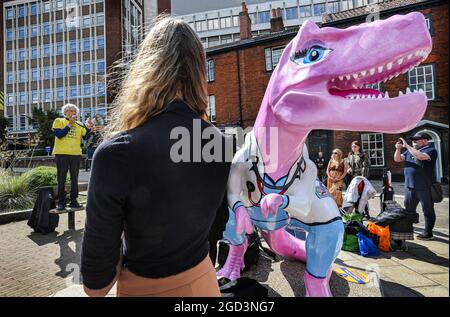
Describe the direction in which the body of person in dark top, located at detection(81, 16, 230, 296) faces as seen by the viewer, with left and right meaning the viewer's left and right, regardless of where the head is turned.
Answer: facing away from the viewer

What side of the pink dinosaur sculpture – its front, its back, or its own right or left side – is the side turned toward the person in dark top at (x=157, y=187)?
front

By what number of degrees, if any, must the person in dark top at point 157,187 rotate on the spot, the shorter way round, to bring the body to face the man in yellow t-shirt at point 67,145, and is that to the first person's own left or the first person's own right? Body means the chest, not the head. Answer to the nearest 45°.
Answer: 0° — they already face them

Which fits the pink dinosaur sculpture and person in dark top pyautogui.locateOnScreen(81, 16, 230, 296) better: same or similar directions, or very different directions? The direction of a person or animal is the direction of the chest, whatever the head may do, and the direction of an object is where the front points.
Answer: very different directions

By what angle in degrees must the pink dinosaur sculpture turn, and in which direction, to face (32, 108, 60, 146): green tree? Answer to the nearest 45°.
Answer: approximately 180°

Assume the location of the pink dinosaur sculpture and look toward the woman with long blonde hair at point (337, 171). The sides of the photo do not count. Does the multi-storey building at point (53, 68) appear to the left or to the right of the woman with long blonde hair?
left

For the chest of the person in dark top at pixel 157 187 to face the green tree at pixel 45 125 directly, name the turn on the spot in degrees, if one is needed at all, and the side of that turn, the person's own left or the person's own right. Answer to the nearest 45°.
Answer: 0° — they already face it

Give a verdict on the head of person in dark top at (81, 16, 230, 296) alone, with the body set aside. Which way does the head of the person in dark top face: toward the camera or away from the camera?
away from the camera

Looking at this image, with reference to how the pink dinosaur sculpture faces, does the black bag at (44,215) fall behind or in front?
behind

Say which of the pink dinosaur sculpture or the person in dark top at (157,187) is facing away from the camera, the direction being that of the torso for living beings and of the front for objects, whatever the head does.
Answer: the person in dark top
